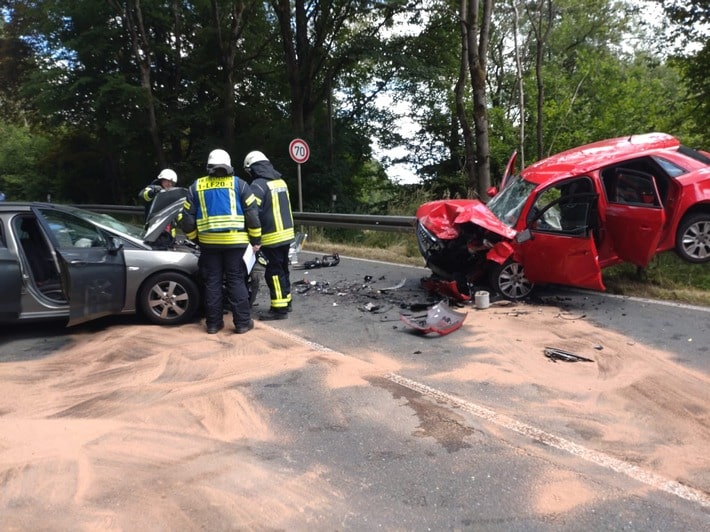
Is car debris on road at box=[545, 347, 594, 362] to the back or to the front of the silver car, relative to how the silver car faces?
to the front

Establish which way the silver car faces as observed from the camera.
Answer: facing to the right of the viewer

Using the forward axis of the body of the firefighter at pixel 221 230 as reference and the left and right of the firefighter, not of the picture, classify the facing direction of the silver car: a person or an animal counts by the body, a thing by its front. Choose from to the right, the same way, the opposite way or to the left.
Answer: to the right

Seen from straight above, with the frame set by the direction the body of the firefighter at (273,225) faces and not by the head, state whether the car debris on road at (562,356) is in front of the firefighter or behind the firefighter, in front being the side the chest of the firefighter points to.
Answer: behind

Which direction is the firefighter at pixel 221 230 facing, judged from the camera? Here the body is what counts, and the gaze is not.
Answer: away from the camera

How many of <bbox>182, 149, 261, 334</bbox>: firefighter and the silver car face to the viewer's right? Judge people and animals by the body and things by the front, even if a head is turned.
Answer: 1

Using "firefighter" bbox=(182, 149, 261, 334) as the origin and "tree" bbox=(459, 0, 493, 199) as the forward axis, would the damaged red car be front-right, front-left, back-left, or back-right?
front-right

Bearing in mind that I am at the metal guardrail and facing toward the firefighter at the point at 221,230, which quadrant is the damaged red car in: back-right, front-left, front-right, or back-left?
front-left

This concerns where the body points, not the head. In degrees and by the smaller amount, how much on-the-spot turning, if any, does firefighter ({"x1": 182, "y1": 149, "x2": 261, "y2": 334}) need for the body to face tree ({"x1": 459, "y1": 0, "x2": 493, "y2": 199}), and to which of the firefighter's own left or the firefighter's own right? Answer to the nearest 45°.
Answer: approximately 45° to the firefighter's own right

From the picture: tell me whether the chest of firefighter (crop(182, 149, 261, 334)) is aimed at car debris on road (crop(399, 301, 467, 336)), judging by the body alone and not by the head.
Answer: no

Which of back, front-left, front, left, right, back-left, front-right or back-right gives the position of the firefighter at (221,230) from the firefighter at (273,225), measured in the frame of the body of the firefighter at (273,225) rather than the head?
left

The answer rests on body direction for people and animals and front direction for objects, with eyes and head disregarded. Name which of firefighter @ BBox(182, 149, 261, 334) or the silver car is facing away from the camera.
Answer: the firefighter

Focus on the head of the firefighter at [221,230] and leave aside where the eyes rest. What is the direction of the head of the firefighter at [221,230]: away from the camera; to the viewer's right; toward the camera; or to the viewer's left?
away from the camera

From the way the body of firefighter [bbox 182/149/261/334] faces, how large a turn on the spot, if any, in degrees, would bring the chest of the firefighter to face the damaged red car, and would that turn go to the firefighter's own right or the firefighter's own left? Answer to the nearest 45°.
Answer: approximately 90° to the firefighter's own right

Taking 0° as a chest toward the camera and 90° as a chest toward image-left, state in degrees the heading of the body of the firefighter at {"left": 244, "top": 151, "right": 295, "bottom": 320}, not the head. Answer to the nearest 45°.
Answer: approximately 135°
